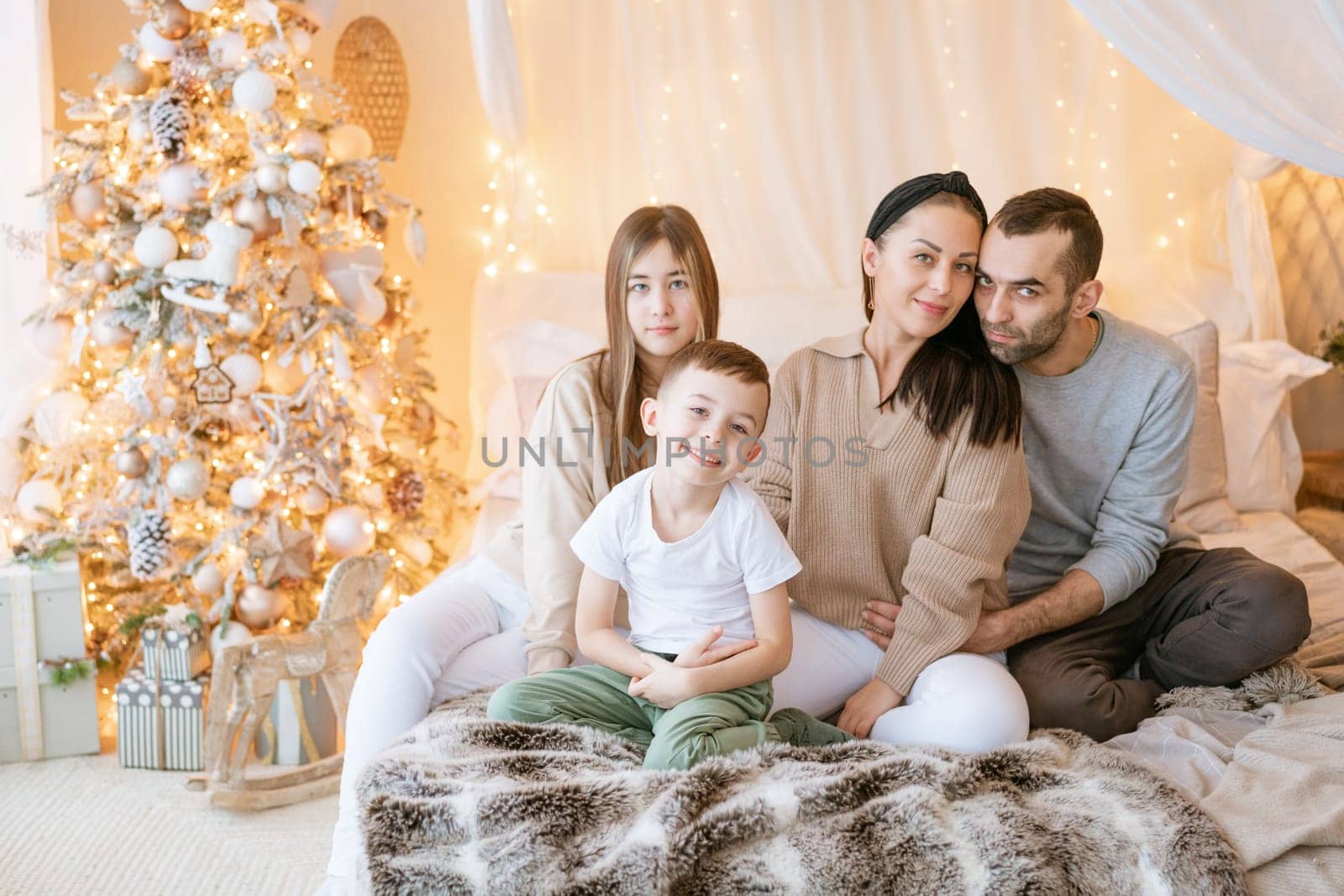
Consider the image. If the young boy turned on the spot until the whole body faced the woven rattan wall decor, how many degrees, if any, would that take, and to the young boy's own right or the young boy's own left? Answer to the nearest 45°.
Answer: approximately 135° to the young boy's own right

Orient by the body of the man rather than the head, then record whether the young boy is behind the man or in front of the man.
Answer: in front

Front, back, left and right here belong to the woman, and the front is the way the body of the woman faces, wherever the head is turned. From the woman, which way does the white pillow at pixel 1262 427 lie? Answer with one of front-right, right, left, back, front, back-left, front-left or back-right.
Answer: back-left

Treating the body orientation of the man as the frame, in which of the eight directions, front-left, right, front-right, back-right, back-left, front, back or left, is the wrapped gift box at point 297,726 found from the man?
front-right

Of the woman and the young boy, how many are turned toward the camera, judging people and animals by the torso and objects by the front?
2

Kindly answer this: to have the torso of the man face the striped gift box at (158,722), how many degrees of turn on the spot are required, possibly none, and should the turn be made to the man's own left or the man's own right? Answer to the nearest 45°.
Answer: approximately 45° to the man's own right

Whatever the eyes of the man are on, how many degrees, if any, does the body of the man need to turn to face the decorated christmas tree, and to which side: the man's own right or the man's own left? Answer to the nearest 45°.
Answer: approximately 45° to the man's own right

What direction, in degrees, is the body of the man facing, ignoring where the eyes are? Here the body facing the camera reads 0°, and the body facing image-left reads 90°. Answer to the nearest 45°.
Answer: approximately 45°

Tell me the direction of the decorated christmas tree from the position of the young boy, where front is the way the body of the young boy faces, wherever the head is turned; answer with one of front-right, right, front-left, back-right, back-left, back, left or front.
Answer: back-right
